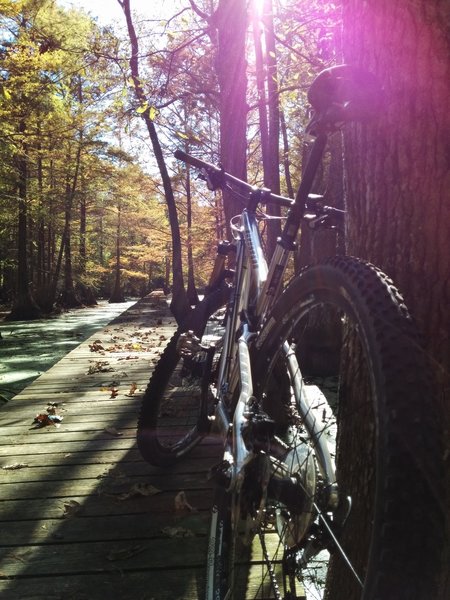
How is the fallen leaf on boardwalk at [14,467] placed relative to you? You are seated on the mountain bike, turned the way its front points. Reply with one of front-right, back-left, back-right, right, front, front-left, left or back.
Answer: front

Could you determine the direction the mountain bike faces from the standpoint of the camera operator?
facing away from the viewer and to the left of the viewer

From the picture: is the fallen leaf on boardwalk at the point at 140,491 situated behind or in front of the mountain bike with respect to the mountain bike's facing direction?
in front

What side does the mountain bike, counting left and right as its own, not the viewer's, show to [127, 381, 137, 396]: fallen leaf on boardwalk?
front

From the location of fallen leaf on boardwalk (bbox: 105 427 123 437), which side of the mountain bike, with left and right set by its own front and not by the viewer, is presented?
front
